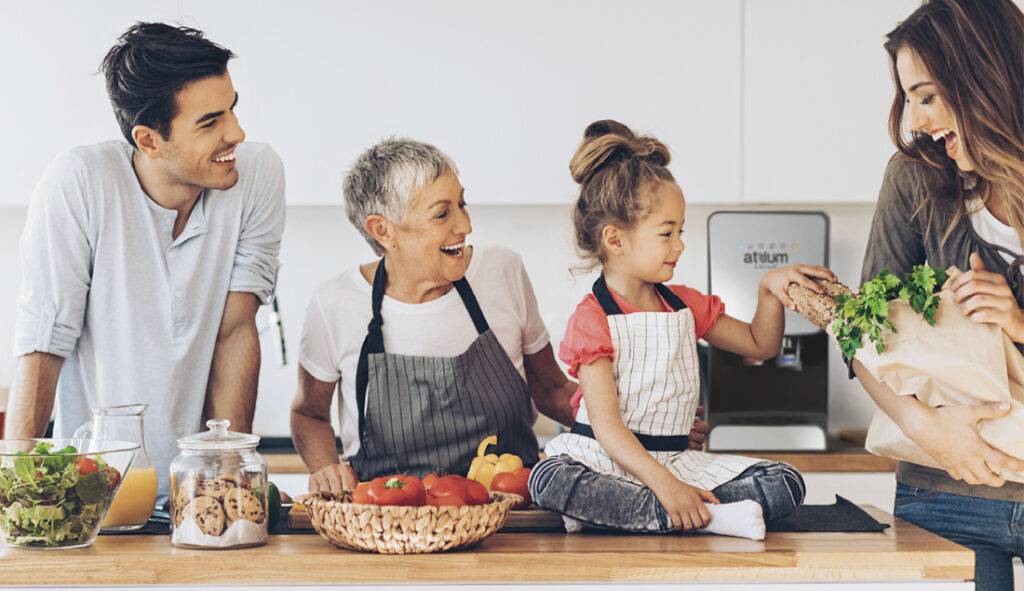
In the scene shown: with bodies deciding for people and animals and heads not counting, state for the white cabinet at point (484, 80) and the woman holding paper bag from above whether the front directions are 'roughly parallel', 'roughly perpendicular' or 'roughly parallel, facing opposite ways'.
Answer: roughly perpendicular

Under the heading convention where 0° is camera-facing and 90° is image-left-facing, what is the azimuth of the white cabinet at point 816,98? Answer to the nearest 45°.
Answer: approximately 0°

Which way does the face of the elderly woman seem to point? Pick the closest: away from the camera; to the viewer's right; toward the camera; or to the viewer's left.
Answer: to the viewer's right

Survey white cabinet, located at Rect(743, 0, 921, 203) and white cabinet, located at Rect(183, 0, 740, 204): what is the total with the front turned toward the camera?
2

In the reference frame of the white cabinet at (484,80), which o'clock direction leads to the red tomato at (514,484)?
The red tomato is roughly at 12 o'clock from the white cabinet.

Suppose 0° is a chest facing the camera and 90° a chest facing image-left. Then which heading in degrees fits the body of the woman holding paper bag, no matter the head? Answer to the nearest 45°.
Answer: approximately 45°

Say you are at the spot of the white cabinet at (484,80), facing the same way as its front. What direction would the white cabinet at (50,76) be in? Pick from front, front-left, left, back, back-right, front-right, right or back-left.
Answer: right

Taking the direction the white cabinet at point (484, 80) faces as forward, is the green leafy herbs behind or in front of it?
in front

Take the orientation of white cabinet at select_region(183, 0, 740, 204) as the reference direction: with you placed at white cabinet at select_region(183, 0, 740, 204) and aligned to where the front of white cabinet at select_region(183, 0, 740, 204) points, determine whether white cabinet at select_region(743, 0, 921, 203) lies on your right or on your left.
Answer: on your left

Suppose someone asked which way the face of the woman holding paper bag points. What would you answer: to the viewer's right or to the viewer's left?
to the viewer's left

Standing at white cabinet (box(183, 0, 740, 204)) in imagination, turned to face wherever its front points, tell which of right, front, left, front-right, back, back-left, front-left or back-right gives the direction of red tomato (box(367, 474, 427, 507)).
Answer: front

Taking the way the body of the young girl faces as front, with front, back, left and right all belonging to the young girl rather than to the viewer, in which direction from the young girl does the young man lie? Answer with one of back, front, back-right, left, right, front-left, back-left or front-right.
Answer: back-right

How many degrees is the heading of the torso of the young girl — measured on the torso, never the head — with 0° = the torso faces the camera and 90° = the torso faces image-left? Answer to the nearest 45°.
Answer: approximately 315°
